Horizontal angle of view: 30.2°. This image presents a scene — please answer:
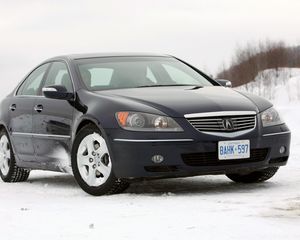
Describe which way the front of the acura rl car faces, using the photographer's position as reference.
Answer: facing the viewer and to the right of the viewer
